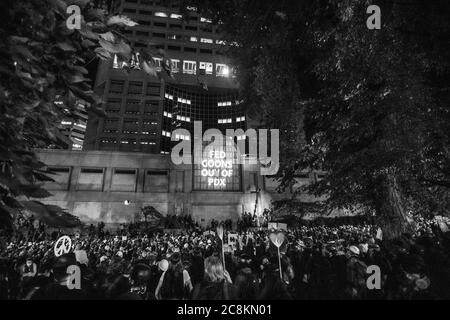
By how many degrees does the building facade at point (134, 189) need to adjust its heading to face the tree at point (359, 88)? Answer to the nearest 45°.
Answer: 0° — it already faces it

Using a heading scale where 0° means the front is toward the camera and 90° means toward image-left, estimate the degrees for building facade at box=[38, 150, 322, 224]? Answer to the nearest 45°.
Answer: approximately 0°

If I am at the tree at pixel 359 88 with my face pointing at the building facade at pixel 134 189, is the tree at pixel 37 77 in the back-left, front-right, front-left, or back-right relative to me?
back-left

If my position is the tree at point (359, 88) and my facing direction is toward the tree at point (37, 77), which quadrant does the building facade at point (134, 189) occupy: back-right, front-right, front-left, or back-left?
back-right

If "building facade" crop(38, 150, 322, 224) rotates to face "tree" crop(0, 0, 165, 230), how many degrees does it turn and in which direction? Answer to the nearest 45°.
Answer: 0° — it already faces it
